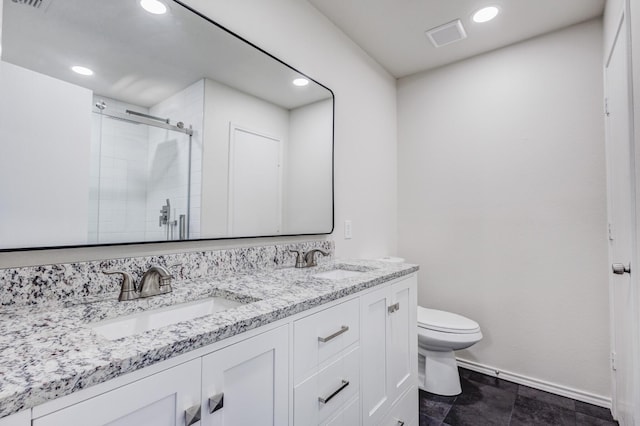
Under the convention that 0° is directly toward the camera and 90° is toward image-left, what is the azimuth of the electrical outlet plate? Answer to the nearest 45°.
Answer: approximately 315°

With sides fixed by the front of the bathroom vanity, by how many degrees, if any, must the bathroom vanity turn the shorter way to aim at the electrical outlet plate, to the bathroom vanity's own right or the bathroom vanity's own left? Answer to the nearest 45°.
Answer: approximately 90° to the bathroom vanity's own left

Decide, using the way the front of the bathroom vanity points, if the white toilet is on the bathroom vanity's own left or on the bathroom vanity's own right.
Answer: on the bathroom vanity's own left

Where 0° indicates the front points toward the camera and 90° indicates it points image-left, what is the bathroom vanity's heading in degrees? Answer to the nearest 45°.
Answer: approximately 315°
